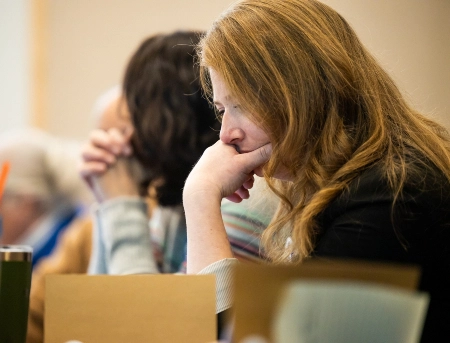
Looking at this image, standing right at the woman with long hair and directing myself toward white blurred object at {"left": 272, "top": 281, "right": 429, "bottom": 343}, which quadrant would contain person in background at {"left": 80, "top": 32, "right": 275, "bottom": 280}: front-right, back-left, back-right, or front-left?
back-right

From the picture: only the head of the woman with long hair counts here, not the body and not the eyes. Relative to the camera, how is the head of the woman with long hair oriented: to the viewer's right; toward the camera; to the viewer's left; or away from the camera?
to the viewer's left

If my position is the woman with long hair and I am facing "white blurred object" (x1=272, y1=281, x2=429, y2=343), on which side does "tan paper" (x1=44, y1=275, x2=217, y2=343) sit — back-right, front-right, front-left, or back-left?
front-right

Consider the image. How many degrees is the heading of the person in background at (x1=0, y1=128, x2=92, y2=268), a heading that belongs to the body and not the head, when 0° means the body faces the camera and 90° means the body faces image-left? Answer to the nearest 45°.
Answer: approximately 90°

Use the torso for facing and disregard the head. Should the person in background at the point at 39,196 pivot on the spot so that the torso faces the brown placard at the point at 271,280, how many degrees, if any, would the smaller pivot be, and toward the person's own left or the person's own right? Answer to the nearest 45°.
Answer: approximately 90° to the person's own left

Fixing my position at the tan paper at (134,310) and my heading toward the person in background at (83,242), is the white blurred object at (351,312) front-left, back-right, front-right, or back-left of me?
back-right

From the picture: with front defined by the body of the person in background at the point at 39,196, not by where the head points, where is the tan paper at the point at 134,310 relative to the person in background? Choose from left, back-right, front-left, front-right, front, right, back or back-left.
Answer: left

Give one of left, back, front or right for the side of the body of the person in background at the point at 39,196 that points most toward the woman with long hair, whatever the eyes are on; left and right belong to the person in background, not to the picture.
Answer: left

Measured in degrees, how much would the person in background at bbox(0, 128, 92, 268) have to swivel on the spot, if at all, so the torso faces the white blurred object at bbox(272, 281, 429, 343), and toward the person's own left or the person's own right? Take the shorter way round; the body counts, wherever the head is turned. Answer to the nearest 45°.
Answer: approximately 90° to the person's own left

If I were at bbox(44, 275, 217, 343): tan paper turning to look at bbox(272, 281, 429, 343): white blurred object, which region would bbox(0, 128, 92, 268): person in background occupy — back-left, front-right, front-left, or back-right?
back-left

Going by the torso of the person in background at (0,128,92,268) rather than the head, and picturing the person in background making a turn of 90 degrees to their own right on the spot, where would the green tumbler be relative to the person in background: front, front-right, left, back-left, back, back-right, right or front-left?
back
